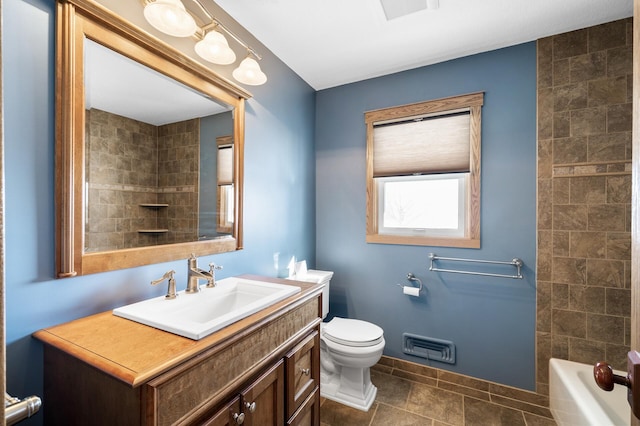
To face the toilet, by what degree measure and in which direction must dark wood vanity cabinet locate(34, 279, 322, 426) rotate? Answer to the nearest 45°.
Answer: approximately 90° to its left

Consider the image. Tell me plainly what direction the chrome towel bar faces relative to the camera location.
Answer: facing the viewer

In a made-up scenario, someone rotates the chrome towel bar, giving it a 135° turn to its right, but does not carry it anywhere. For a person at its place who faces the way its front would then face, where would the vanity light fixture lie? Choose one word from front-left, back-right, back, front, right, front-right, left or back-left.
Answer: left

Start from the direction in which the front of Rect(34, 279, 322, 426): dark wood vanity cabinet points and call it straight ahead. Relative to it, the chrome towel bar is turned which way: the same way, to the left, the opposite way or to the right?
to the right

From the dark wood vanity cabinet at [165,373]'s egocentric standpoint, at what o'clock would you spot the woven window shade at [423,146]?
The woven window shade is roughly at 10 o'clock from the dark wood vanity cabinet.

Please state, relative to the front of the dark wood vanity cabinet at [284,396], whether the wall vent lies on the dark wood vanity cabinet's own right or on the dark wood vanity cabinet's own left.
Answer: on the dark wood vanity cabinet's own left

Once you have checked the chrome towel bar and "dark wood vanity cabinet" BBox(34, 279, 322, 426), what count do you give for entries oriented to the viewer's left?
0

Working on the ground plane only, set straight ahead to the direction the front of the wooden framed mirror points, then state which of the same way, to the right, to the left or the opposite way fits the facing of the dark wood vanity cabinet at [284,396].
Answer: the same way

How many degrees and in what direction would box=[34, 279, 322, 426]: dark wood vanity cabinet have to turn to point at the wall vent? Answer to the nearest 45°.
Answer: approximately 45° to its left

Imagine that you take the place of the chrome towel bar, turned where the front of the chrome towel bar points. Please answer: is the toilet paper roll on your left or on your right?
on your right

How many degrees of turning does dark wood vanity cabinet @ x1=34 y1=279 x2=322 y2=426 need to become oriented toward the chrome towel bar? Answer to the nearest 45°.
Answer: approximately 45° to its left

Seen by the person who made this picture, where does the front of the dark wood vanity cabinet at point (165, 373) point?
facing the viewer and to the right of the viewer

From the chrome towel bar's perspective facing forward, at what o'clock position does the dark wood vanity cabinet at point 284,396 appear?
The dark wood vanity cabinet is roughly at 1 o'clock from the chrome towel bar.

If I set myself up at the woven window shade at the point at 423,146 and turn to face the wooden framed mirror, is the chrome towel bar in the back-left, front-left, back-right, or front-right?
back-left
